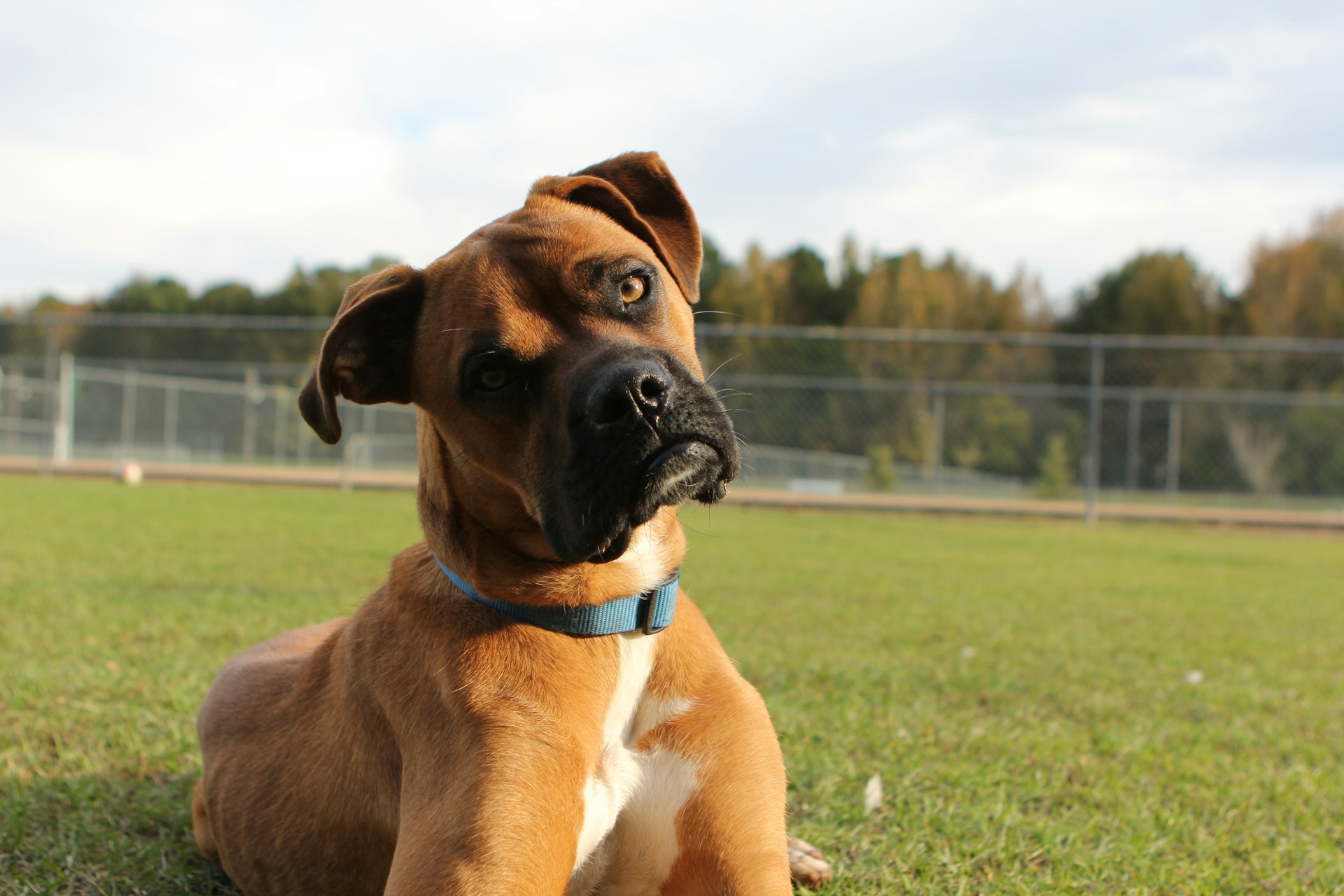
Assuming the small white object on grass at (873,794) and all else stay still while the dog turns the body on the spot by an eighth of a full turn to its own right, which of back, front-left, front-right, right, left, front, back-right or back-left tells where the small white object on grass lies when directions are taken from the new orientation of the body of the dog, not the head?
back-left

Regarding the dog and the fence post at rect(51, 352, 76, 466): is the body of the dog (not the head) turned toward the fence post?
no

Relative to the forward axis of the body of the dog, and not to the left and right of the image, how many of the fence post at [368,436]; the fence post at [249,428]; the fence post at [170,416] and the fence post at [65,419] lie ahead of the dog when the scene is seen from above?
0

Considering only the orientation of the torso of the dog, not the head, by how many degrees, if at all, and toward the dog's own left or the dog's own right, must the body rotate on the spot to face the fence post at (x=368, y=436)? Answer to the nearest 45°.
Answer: approximately 135° to the dog's own left

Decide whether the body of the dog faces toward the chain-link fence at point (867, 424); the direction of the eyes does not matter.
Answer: no

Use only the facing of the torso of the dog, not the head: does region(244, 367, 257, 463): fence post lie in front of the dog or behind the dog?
behind

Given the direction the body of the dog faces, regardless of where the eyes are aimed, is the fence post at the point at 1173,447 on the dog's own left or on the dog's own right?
on the dog's own left

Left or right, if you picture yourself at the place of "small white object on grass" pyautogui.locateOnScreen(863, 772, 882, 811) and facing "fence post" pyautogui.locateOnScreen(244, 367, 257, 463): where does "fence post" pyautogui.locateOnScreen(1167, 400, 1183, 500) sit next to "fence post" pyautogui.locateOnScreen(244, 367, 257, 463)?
right

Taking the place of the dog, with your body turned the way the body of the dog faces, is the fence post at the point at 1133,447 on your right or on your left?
on your left

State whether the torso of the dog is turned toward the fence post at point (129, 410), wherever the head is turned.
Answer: no

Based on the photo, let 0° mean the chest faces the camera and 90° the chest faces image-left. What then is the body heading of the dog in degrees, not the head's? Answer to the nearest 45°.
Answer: approximately 315°
